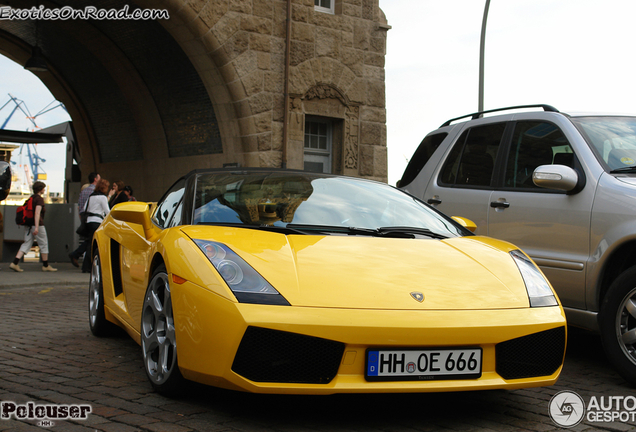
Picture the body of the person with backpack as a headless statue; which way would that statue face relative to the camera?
to the viewer's right

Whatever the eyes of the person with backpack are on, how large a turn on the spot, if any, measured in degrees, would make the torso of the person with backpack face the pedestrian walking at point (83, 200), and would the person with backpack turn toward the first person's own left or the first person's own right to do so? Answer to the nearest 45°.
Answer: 0° — they already face them

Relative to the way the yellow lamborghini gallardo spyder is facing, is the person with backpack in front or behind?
behind

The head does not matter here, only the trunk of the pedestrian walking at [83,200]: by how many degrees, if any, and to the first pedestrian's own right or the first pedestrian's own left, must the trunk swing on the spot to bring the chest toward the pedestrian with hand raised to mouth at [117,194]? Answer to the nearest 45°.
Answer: approximately 45° to the first pedestrian's own left

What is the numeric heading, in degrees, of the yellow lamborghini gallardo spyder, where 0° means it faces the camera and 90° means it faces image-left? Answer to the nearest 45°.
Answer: approximately 315°

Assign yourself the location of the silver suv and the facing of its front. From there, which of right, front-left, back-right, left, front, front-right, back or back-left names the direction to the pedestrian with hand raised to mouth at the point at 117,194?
back

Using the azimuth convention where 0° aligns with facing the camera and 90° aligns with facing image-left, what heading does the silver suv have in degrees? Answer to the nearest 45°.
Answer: approximately 315°
